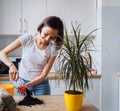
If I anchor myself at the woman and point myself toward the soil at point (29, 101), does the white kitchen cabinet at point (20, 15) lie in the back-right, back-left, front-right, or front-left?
back-right

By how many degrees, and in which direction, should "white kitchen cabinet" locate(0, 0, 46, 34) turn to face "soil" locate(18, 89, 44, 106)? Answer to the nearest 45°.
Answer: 0° — it already faces it

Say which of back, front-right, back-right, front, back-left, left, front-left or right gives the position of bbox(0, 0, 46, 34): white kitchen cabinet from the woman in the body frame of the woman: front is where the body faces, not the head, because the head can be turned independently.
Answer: back

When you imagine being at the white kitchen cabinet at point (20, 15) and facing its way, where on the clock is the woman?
The woman is roughly at 12 o'clock from the white kitchen cabinet.

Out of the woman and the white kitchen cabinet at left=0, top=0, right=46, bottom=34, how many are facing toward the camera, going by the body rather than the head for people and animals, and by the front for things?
2
